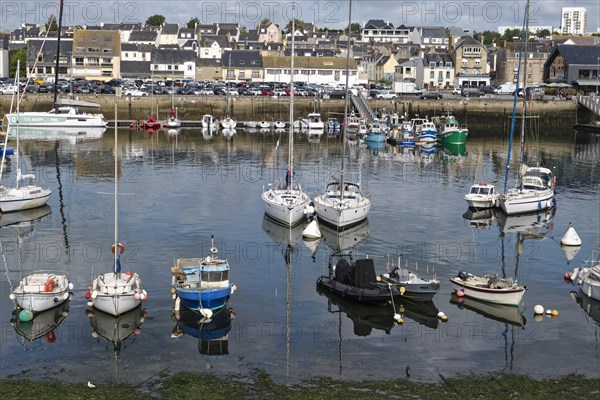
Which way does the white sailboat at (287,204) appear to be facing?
toward the camera

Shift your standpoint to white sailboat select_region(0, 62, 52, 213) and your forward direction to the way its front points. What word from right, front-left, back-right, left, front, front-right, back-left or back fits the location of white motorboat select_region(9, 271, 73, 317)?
front-left

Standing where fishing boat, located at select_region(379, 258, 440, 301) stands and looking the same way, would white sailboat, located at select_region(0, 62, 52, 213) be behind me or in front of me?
behind

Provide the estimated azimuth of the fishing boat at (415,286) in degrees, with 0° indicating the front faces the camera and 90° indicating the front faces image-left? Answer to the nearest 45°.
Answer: approximately 315°

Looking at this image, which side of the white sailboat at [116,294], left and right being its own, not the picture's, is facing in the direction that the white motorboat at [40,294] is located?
right

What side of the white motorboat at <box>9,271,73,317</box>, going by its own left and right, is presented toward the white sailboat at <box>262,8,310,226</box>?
back

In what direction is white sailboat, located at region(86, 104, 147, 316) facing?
toward the camera

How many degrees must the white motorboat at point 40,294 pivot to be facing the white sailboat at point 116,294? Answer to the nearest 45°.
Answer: approximately 135° to its left

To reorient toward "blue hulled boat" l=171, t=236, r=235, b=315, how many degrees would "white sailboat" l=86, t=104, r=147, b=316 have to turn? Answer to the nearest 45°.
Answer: approximately 90° to its left

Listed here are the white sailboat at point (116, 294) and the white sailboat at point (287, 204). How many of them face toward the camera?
2

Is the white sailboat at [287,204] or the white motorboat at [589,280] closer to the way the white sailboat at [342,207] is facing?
the white motorboat

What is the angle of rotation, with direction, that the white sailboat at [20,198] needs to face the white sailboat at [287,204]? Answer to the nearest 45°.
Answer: approximately 90° to its left

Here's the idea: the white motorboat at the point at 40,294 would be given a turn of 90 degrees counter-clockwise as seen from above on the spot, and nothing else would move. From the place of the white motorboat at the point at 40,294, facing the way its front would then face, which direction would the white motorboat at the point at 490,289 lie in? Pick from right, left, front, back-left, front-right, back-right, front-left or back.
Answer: front-left

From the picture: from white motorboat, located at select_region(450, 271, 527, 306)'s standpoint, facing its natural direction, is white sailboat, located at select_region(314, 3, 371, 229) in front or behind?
behind

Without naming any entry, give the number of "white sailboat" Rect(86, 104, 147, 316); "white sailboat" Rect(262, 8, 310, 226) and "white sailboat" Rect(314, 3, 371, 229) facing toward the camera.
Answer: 3

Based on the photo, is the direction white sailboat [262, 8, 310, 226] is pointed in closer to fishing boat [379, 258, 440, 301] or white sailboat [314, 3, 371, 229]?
the fishing boat
